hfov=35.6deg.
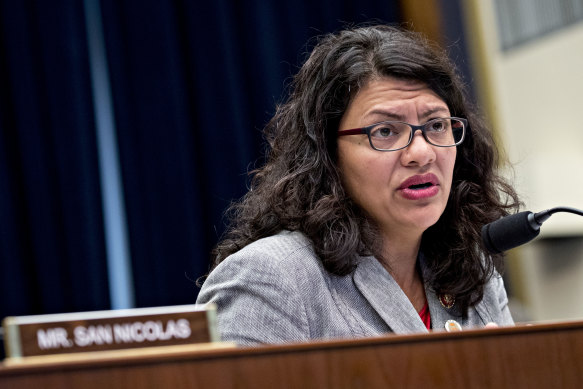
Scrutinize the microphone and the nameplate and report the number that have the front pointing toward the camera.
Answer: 1

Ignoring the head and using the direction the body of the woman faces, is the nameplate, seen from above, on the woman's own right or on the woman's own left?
on the woman's own right

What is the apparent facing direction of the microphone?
to the viewer's left

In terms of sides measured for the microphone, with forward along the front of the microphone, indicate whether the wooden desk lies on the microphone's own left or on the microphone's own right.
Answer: on the microphone's own left

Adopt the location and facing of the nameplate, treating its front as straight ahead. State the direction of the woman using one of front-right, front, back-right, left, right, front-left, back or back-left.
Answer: back-left

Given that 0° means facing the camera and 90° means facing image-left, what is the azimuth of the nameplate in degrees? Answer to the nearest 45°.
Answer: approximately 0°

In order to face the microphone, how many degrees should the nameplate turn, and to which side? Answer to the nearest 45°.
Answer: approximately 135° to its left

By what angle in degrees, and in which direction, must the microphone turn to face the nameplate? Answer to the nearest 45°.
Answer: approximately 45° to its left
